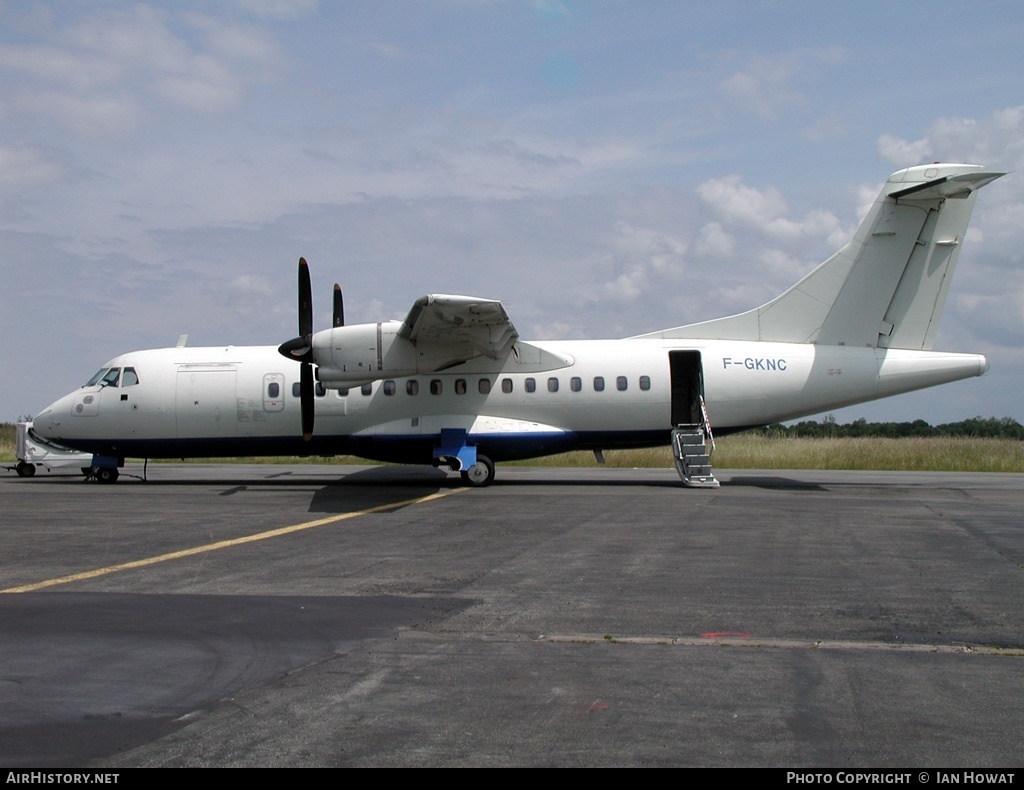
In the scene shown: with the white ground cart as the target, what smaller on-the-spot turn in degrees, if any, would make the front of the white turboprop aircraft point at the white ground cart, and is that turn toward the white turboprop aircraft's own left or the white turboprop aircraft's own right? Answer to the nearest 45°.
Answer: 0° — it already faces it

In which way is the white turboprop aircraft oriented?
to the viewer's left
